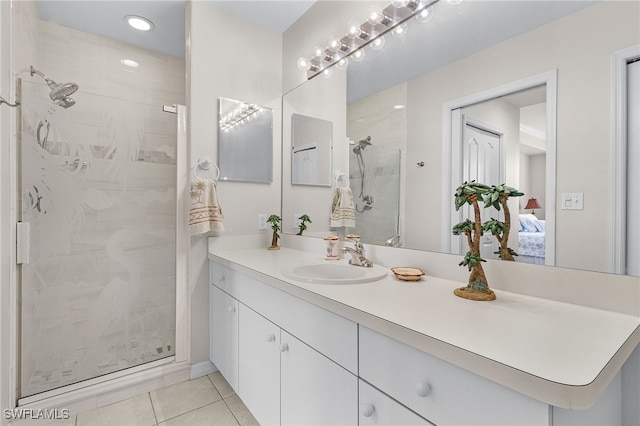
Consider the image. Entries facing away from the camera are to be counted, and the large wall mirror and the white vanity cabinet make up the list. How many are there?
0

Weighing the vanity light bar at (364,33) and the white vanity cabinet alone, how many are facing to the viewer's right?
0

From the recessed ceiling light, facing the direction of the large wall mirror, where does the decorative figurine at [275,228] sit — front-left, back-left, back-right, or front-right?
front-left

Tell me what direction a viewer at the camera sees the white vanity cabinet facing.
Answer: facing the viewer and to the left of the viewer

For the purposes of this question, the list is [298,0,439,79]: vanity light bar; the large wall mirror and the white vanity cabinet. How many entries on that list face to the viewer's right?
0

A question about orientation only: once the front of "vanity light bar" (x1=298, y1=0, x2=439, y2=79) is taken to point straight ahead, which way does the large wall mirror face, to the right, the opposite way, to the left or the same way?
the same way
